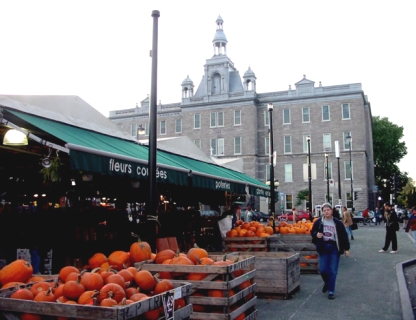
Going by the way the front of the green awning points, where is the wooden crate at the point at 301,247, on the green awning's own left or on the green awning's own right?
on the green awning's own left

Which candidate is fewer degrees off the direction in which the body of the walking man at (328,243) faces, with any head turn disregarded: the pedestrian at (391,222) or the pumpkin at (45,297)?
the pumpkin

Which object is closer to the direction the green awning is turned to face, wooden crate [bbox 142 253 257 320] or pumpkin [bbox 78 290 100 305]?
the wooden crate

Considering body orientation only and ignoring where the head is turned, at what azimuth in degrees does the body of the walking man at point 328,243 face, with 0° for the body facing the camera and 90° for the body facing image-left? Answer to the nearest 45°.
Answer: approximately 0°

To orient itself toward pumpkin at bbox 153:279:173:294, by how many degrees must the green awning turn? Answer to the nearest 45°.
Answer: approximately 45° to its right

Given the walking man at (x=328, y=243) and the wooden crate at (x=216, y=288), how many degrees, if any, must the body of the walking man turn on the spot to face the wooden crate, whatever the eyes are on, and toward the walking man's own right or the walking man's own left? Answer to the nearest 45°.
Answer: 0° — they already face it

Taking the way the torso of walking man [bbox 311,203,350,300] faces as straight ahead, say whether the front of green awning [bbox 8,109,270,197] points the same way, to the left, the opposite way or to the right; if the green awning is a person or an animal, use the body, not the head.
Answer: to the left

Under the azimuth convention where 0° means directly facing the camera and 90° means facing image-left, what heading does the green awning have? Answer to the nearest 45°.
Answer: approximately 315°
